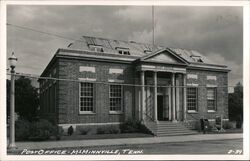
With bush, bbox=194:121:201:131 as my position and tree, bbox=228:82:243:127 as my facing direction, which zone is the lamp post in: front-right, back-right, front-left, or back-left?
back-right

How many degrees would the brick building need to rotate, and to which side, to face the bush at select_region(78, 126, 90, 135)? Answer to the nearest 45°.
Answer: approximately 90° to its right

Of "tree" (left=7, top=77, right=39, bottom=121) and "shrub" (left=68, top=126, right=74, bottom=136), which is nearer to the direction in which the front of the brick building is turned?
the shrub

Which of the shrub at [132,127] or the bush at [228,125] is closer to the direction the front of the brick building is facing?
the shrub

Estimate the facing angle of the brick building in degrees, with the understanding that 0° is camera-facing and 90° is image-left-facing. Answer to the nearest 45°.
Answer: approximately 315°

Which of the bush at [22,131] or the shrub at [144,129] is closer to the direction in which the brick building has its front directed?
the shrub

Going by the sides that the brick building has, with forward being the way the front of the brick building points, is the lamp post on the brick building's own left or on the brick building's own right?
on the brick building's own right
